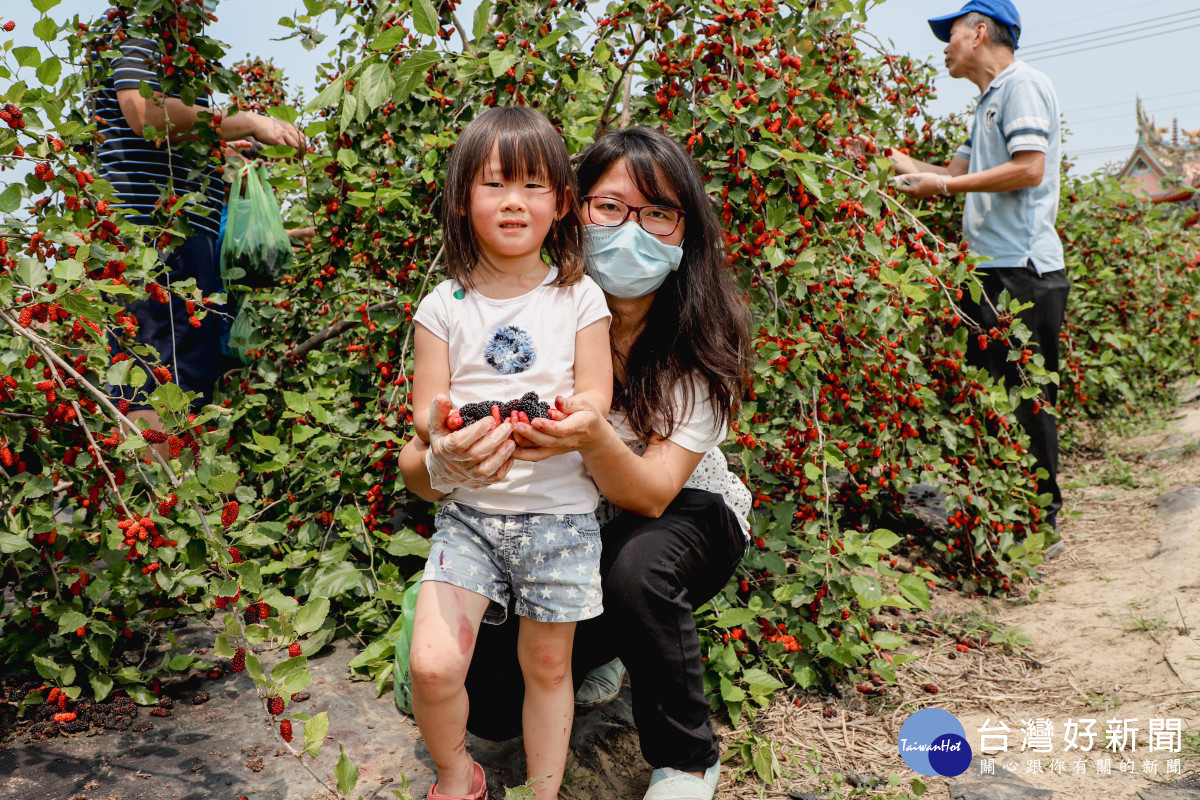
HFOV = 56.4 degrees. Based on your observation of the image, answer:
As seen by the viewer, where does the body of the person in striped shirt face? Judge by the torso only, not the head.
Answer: to the viewer's right

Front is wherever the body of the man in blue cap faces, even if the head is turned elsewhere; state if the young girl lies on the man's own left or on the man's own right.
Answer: on the man's own left

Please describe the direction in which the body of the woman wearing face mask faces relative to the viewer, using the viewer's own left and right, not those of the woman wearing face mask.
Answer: facing the viewer and to the left of the viewer

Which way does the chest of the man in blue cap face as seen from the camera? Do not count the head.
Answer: to the viewer's left

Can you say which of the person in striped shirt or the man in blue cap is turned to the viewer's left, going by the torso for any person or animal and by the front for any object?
the man in blue cap

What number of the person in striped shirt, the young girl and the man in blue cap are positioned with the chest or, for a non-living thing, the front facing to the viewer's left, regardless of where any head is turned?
1

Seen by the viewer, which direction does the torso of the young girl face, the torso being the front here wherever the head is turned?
toward the camera

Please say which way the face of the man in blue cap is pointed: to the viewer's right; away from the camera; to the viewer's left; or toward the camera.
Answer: to the viewer's left

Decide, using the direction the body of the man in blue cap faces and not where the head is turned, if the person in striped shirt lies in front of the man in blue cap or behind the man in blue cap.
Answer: in front

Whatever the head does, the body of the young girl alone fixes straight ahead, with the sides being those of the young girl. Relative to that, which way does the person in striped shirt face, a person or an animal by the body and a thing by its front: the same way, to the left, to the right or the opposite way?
to the left

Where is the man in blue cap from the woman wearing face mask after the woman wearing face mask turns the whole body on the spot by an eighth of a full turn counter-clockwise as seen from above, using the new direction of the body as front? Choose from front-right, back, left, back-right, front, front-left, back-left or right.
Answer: back-left
